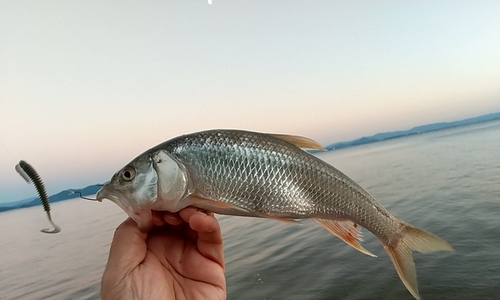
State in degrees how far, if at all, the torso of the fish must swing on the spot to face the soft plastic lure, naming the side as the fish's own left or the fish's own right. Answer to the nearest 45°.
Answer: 0° — it already faces it

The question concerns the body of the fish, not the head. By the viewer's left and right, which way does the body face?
facing to the left of the viewer
